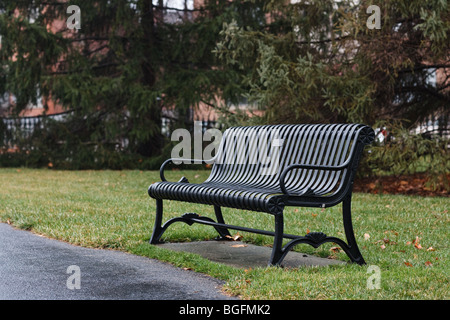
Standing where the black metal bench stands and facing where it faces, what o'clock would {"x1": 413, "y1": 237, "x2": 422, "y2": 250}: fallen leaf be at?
The fallen leaf is roughly at 7 o'clock from the black metal bench.

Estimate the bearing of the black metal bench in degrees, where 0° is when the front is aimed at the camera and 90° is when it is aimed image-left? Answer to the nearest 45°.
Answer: approximately 45°

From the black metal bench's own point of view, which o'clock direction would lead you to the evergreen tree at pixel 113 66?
The evergreen tree is roughly at 4 o'clock from the black metal bench.
